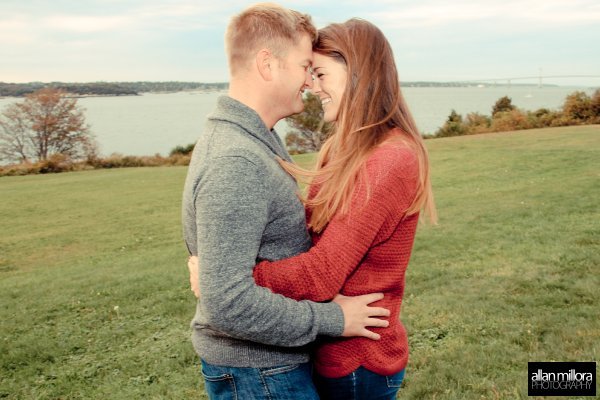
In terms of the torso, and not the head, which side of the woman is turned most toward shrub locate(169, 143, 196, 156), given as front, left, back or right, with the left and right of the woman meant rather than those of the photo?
right

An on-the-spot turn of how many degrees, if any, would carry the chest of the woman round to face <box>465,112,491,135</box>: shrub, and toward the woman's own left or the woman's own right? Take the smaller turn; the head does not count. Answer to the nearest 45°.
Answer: approximately 90° to the woman's own right

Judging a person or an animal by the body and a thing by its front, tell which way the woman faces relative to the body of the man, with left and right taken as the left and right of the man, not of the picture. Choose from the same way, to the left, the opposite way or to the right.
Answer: the opposite way

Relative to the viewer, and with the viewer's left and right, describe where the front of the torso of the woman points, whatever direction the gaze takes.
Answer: facing to the left of the viewer

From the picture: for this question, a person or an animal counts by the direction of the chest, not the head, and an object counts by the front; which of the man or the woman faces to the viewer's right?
the man

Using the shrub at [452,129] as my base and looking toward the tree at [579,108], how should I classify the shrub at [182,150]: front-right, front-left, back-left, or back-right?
back-right

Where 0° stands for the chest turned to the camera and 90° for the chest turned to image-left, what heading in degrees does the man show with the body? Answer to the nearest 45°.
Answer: approximately 270°

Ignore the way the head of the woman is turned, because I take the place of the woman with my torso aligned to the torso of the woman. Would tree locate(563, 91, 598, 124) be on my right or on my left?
on my right

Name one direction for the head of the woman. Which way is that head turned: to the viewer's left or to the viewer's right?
to the viewer's left
